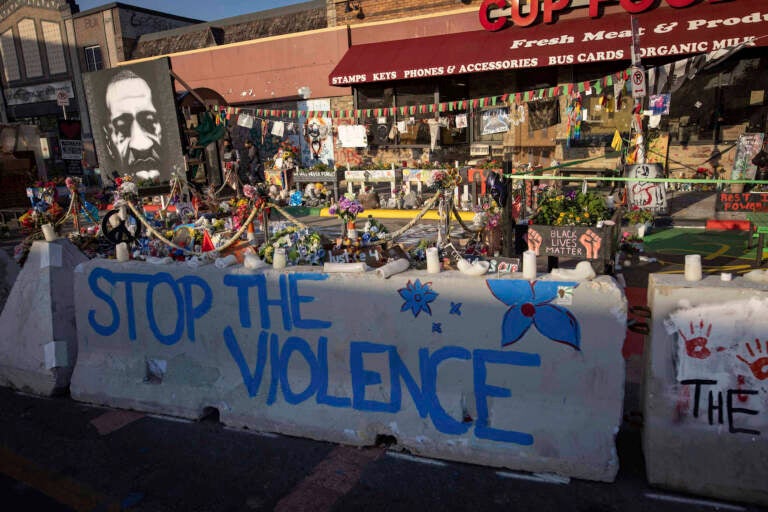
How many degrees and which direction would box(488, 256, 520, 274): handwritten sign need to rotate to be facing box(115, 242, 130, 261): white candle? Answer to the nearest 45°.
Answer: approximately 90° to its right

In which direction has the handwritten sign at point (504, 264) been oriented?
toward the camera

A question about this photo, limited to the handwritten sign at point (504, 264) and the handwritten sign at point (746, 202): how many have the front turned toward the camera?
2

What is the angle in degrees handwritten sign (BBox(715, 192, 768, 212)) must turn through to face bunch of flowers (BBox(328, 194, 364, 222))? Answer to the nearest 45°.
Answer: approximately 45° to its right

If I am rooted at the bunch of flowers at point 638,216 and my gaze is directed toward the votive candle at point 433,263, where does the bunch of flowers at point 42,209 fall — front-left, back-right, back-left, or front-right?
front-right

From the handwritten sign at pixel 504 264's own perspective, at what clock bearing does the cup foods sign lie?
The cup foods sign is roughly at 6 o'clock from the handwritten sign.

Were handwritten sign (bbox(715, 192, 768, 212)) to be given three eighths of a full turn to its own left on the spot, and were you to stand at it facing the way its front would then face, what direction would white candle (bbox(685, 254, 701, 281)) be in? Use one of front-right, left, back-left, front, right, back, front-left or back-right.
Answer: back-right

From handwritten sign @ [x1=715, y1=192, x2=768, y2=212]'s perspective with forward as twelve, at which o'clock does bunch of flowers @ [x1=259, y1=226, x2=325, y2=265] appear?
The bunch of flowers is roughly at 1 o'clock from the handwritten sign.

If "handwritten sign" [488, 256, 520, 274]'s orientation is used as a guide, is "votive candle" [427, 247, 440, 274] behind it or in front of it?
in front

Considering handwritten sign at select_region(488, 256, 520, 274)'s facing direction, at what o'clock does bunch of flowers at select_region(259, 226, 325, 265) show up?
The bunch of flowers is roughly at 3 o'clock from the handwritten sign.

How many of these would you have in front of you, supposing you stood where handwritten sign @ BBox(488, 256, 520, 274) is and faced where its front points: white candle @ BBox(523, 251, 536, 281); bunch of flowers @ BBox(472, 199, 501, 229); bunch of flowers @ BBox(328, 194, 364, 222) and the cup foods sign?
1

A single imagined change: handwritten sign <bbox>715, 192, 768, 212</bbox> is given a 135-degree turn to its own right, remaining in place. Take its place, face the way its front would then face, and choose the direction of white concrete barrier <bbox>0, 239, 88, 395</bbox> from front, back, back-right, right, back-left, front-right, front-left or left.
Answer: left
